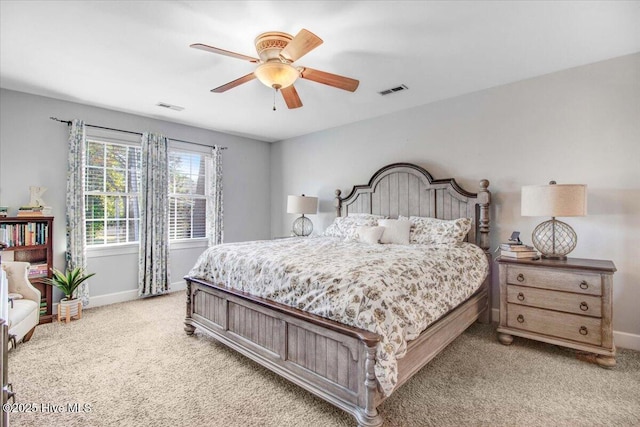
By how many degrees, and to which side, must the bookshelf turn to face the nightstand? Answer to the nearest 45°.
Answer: approximately 45° to its left

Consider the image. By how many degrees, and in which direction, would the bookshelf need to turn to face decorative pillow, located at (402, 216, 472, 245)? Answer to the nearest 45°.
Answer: approximately 45° to its left

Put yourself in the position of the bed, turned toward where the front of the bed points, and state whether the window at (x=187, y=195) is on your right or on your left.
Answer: on your right

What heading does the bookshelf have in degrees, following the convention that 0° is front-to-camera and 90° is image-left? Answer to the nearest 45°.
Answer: approximately 0°

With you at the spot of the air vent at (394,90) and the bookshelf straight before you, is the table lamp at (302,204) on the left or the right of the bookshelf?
right

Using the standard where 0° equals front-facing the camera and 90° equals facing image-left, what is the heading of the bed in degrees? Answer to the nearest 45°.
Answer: approximately 45°

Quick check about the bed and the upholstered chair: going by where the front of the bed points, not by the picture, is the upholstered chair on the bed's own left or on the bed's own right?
on the bed's own right

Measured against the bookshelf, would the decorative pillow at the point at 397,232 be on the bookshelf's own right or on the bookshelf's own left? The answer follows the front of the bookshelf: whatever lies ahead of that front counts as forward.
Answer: on the bookshelf's own left

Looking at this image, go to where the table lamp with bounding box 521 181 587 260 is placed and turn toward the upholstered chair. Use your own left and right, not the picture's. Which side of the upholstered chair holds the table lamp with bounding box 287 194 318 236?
right

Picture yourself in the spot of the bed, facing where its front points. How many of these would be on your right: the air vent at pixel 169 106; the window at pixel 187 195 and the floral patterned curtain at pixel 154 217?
3

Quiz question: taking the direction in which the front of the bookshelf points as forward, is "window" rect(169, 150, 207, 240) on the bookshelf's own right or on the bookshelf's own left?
on the bookshelf's own left

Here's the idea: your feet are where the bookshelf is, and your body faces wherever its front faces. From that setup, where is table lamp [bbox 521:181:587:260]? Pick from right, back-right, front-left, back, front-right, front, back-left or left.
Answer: front-left

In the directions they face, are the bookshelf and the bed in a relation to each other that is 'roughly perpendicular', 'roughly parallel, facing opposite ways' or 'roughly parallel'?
roughly perpendicular
